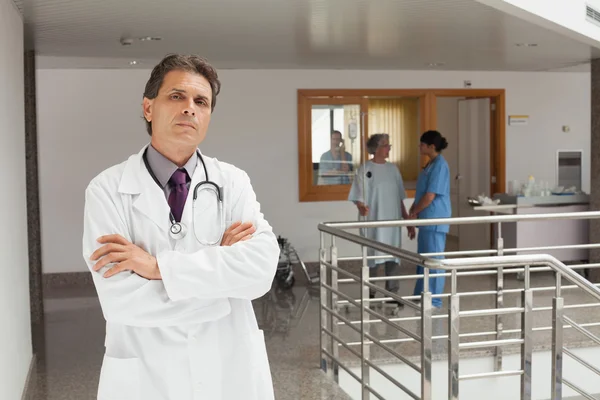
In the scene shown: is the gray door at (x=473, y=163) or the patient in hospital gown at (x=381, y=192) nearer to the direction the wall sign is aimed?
the patient in hospital gown

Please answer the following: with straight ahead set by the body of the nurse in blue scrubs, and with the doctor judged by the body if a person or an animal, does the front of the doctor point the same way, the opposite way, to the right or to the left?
to the left

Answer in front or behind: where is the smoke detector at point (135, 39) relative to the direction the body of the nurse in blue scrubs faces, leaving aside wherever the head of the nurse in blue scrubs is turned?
in front

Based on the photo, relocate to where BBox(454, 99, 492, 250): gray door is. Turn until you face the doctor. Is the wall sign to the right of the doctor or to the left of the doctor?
left

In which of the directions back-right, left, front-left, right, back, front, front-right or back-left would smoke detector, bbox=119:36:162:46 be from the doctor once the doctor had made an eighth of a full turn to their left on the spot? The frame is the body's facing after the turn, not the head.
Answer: back-left

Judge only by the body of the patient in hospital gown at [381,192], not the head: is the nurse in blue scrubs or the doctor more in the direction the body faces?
the nurse in blue scrubs

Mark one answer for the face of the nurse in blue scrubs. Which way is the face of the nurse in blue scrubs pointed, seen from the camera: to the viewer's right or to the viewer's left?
to the viewer's left

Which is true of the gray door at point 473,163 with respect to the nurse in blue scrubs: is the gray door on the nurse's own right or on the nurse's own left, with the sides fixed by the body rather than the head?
on the nurse's own right

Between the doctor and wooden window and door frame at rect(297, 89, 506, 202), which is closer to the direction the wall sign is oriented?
the doctor

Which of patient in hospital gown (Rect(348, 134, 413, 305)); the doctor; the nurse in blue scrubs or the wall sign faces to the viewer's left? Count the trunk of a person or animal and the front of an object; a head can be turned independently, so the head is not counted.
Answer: the nurse in blue scrubs

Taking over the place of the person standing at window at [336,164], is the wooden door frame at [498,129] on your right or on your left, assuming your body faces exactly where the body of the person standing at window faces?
on your left

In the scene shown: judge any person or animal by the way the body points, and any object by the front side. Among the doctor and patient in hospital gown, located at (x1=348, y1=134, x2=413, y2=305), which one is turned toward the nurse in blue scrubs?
the patient in hospital gown

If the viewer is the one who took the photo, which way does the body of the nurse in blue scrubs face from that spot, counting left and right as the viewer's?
facing to the left of the viewer

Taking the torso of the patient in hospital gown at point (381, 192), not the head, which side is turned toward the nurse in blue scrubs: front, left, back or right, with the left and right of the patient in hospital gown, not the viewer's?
left

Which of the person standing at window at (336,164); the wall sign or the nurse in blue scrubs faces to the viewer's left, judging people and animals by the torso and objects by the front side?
the nurse in blue scrubs
